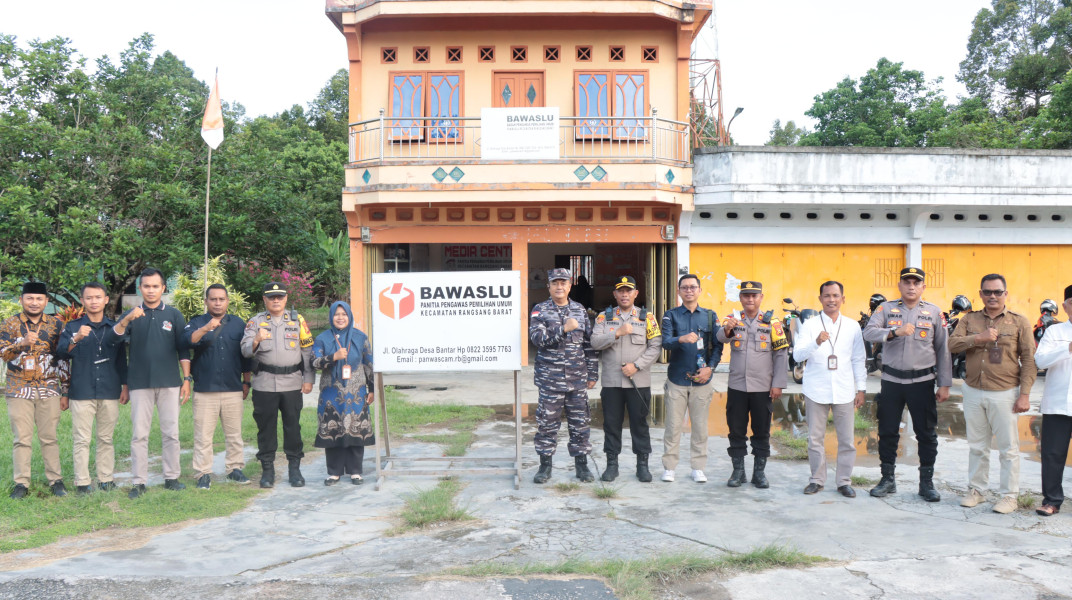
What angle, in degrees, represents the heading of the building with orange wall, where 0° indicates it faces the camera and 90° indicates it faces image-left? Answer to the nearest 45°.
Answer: approximately 0°

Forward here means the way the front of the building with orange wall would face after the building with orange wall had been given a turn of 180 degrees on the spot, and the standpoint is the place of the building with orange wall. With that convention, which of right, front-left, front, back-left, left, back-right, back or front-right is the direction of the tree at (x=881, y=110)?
front-right

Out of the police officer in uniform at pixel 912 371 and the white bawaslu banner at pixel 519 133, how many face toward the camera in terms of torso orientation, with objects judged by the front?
2

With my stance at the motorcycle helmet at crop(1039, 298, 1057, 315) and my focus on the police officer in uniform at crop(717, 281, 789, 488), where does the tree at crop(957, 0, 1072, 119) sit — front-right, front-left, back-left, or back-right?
back-right

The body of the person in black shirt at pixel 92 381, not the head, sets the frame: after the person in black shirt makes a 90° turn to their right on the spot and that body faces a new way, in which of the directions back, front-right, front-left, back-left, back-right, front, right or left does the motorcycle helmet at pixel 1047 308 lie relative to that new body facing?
back

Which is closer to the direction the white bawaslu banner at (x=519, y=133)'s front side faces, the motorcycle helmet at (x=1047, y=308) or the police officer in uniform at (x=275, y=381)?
the police officer in uniform

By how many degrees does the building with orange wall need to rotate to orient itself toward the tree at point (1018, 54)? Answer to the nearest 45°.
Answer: approximately 135° to its left
